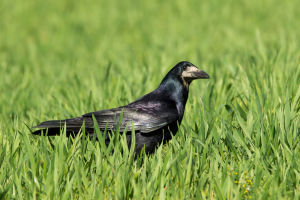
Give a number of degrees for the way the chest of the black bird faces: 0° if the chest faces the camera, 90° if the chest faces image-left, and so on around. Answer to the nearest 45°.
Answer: approximately 270°
